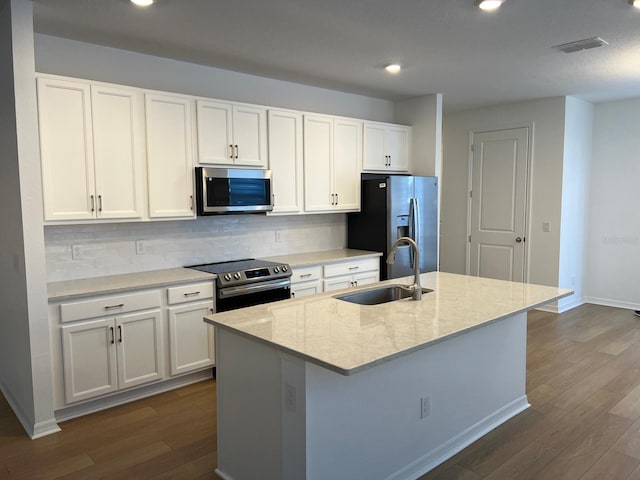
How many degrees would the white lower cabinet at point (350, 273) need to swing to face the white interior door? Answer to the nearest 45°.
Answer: approximately 90° to its left

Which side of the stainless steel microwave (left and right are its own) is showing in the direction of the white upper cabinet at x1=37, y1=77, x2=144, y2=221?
right

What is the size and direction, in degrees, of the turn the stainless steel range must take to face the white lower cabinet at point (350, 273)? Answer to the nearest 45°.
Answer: approximately 90° to its left

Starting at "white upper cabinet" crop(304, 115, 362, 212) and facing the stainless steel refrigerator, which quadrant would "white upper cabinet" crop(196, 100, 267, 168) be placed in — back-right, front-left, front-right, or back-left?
back-right

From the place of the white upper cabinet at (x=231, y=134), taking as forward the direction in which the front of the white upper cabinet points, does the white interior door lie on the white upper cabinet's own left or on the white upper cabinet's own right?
on the white upper cabinet's own left

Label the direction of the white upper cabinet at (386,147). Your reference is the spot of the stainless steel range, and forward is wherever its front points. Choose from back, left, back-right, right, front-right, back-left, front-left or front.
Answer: left

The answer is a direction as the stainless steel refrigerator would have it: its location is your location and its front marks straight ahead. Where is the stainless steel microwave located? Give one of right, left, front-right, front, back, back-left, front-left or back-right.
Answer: right

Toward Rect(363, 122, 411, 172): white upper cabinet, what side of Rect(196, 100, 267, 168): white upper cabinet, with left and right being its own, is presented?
left
